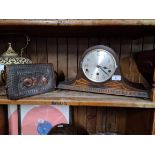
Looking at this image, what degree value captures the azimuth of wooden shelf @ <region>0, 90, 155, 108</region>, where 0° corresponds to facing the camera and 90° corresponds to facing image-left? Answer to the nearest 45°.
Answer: approximately 0°
